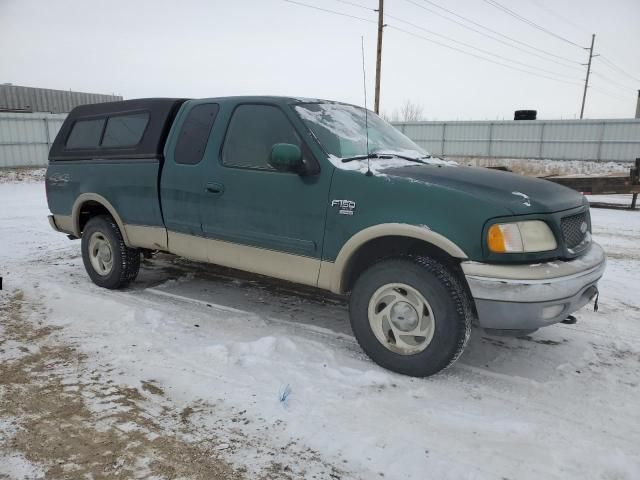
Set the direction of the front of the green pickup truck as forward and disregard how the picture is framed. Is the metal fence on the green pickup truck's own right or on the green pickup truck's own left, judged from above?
on the green pickup truck's own left

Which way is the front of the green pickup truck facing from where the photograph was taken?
facing the viewer and to the right of the viewer
